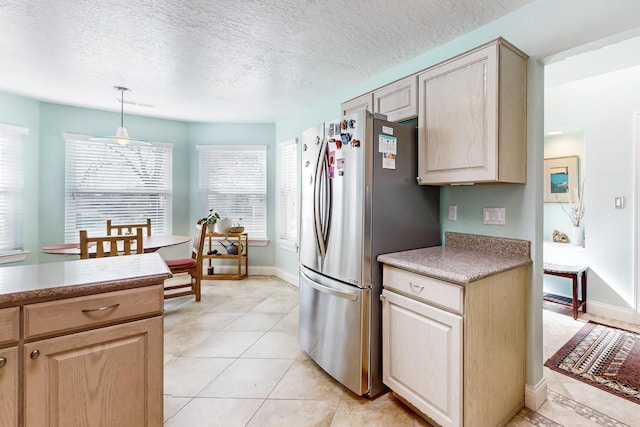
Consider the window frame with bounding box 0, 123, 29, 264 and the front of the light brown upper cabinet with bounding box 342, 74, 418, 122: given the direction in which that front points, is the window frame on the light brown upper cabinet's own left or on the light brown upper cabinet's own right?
on the light brown upper cabinet's own right

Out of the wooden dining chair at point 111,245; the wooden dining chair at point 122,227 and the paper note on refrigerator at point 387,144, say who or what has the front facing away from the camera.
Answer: the wooden dining chair at point 111,245

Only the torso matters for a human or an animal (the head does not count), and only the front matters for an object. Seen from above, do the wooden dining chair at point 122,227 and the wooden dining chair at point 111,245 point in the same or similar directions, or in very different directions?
very different directions

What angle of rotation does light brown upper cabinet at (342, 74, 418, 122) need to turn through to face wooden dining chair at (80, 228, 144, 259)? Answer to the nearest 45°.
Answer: approximately 45° to its right

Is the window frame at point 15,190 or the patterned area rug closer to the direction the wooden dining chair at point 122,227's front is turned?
the patterned area rug

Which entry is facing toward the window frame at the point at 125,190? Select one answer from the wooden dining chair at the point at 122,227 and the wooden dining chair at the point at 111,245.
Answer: the wooden dining chair at the point at 111,245

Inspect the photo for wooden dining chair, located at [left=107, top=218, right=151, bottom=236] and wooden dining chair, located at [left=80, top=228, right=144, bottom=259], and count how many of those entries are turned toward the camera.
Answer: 1

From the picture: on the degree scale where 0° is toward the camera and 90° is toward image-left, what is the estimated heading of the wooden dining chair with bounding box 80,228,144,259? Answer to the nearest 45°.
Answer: approximately 180°

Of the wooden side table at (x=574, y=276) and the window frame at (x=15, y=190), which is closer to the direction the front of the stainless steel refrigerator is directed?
the window frame
